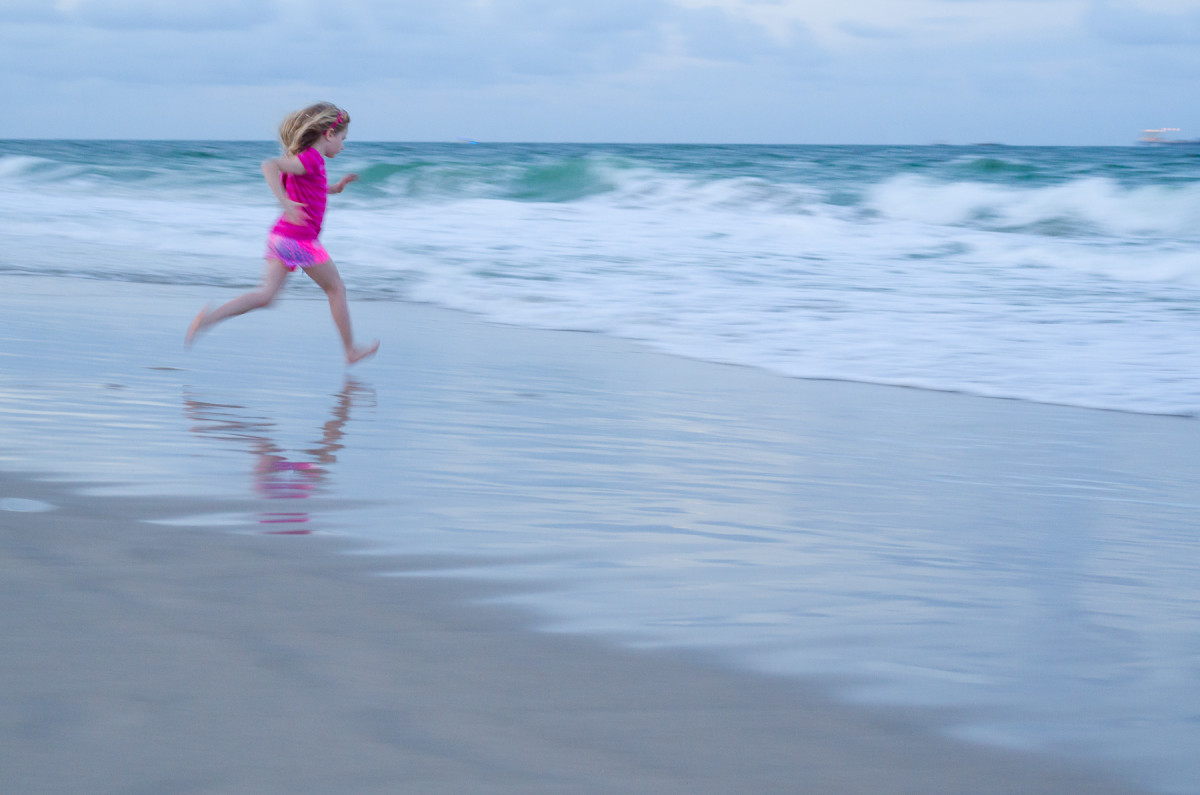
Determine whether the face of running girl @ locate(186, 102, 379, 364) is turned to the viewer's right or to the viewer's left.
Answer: to the viewer's right

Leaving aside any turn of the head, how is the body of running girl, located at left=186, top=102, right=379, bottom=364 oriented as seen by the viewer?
to the viewer's right
